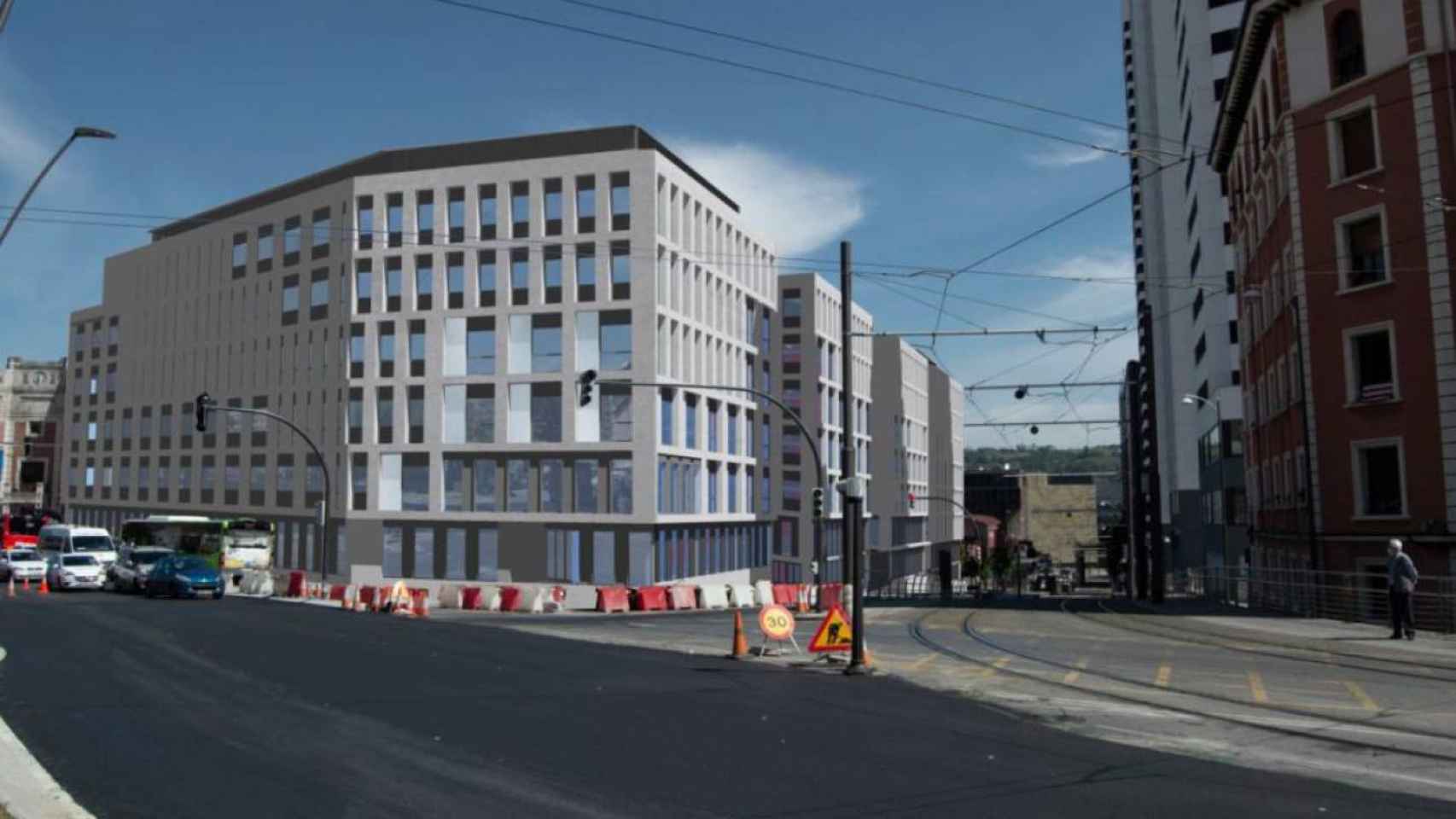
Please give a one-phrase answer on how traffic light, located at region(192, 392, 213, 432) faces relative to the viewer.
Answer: facing away from the viewer

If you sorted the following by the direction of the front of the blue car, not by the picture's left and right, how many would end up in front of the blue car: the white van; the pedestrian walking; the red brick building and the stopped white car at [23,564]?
2

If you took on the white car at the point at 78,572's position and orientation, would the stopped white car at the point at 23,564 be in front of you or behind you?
behind

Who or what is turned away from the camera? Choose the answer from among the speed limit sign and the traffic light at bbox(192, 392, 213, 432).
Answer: the traffic light

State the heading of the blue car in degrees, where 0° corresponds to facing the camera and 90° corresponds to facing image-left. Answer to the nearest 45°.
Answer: approximately 315°

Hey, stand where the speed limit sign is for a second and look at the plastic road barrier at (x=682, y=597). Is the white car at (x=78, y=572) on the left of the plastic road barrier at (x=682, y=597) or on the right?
left

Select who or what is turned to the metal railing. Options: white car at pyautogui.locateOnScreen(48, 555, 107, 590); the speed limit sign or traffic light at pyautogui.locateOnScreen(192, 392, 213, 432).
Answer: the white car

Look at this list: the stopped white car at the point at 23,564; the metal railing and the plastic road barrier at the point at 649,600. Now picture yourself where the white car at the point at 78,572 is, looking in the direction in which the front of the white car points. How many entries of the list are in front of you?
2

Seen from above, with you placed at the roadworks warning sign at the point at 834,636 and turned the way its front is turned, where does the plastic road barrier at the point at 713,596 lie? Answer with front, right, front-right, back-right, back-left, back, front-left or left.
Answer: back

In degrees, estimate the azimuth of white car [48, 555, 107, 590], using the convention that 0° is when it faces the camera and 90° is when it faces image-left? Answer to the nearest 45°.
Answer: approximately 315°

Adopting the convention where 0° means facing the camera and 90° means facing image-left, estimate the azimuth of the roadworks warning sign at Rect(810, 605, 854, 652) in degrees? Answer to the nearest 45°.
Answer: approximately 0°
